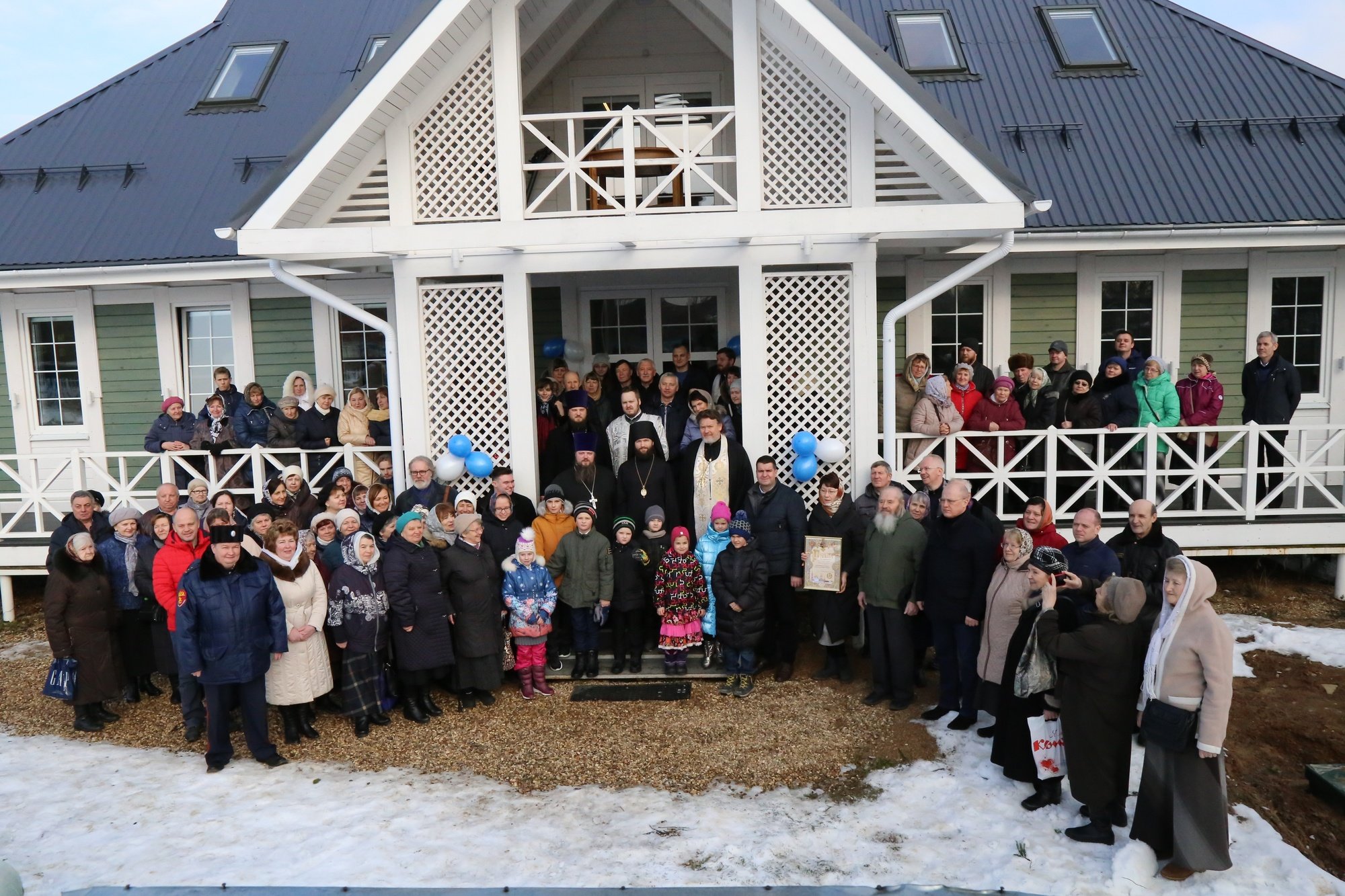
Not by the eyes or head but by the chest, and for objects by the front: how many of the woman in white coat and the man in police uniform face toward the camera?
2

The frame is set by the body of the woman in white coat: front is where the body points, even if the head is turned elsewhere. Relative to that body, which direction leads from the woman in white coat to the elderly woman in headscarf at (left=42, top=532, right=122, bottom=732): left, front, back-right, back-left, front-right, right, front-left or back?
back-right

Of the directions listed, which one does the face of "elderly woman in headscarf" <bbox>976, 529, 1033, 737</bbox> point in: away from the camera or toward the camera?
toward the camera

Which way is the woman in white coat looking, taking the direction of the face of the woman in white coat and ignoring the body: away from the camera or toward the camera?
toward the camera

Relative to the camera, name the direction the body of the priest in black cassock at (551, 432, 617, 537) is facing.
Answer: toward the camera

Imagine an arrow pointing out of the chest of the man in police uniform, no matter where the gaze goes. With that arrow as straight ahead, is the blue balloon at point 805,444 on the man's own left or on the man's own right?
on the man's own left

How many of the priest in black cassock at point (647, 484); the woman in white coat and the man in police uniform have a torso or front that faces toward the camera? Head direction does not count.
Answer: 3

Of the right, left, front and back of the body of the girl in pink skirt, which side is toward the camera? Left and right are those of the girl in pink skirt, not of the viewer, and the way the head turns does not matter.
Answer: front

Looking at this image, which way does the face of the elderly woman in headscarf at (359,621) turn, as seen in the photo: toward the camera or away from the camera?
toward the camera

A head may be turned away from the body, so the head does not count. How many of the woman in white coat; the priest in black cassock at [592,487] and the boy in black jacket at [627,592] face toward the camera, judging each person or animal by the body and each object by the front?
3

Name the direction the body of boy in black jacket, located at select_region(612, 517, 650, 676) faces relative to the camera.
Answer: toward the camera

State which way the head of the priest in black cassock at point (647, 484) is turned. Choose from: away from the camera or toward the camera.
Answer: toward the camera

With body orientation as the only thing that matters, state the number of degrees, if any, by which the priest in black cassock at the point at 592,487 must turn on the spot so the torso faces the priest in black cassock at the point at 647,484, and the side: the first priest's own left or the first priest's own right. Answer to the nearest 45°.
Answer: approximately 90° to the first priest's own left

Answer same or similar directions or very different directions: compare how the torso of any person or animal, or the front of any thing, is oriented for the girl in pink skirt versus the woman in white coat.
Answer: same or similar directions
